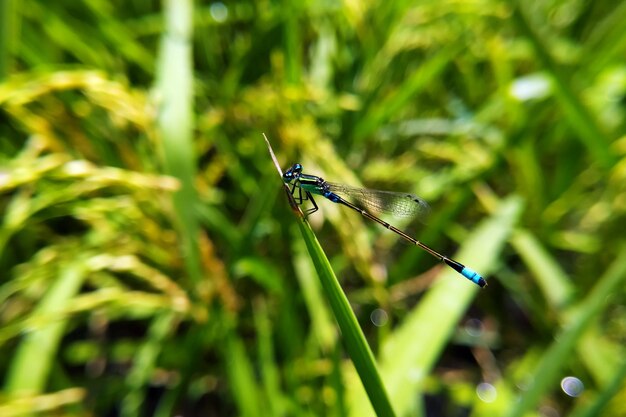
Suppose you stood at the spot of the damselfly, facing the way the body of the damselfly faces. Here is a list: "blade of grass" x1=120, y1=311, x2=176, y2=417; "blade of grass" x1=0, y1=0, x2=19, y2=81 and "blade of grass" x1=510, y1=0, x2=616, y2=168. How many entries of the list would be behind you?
1

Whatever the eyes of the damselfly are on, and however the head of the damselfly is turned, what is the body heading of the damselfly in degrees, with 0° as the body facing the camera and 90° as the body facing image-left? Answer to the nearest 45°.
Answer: approximately 90°

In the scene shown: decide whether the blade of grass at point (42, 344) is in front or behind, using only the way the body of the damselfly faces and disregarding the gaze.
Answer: in front

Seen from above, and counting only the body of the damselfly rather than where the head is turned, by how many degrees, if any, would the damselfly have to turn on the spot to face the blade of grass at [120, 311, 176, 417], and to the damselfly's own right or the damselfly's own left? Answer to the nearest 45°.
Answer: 0° — it already faces it
